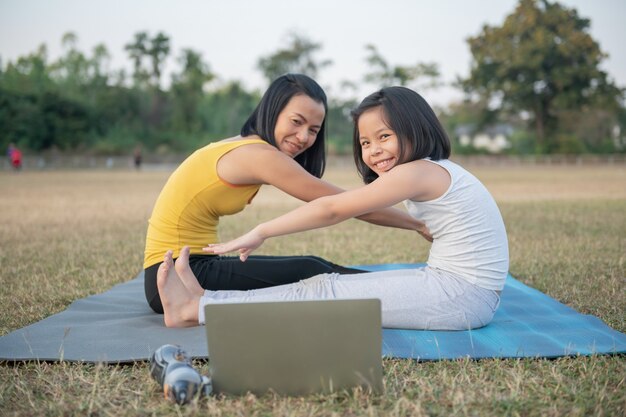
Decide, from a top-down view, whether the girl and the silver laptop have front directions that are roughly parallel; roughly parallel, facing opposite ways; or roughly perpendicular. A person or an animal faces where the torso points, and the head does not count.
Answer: roughly perpendicular

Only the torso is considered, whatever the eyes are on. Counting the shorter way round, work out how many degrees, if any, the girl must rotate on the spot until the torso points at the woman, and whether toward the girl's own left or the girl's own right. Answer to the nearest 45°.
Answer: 0° — they already face them

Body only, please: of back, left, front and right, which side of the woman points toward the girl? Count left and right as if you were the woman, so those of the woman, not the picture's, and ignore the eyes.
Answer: front

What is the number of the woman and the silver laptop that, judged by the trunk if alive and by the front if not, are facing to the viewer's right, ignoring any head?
1

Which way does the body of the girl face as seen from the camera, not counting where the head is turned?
to the viewer's left

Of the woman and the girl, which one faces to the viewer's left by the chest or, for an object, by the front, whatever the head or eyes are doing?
the girl

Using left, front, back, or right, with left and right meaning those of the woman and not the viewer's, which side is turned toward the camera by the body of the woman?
right

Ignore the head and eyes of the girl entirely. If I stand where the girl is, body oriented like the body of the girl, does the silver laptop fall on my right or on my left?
on my left

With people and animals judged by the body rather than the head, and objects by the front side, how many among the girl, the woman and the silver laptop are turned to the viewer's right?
1

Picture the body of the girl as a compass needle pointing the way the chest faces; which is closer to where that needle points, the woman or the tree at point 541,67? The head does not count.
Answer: the woman

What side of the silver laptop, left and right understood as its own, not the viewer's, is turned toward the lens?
back

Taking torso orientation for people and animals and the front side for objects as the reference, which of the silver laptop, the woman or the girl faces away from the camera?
the silver laptop

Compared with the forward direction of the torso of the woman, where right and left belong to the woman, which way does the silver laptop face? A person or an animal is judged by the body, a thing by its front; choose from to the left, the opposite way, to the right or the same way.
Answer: to the left

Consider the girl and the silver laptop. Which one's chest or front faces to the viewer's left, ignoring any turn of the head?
the girl
